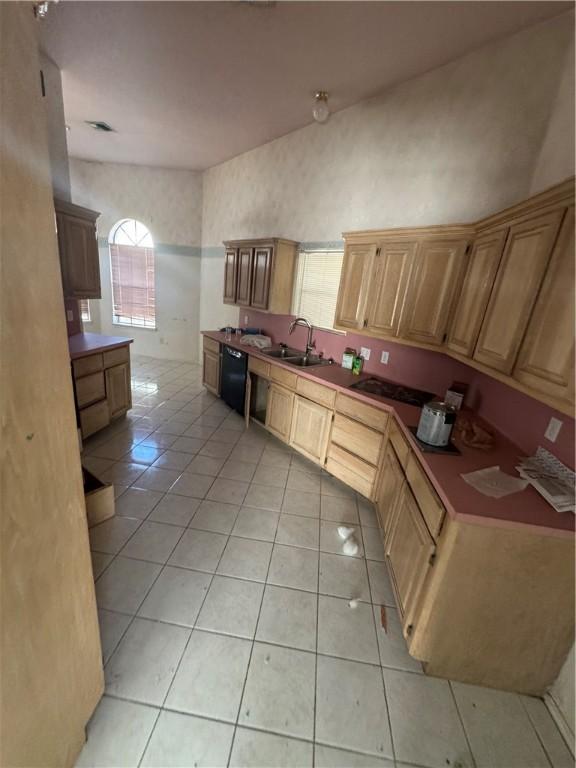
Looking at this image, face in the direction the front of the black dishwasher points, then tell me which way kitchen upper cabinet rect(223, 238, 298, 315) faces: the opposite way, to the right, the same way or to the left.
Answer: the same way

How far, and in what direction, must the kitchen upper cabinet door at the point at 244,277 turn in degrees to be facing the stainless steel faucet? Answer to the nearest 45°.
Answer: approximately 90° to its left

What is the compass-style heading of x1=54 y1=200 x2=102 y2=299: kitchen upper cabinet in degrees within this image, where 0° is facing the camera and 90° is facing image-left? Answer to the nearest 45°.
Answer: approximately 315°

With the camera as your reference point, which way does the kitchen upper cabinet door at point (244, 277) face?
facing the viewer and to the left of the viewer

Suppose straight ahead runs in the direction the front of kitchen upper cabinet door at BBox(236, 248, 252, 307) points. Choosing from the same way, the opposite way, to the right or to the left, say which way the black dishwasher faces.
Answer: the same way

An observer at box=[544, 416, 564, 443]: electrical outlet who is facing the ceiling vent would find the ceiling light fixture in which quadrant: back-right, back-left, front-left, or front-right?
front-right

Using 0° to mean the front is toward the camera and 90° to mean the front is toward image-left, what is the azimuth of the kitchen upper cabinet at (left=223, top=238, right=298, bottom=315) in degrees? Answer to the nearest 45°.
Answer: approximately 45°

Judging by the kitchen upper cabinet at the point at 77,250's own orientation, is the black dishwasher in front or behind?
in front

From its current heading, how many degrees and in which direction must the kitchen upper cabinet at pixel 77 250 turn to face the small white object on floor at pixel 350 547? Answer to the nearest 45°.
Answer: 0° — it already faces it

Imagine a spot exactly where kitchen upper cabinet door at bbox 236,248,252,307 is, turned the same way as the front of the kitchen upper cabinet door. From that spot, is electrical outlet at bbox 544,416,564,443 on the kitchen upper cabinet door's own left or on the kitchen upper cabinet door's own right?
on the kitchen upper cabinet door's own left

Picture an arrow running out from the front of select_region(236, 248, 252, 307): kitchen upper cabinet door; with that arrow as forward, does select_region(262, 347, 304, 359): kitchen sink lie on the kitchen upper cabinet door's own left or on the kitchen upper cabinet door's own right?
on the kitchen upper cabinet door's own left

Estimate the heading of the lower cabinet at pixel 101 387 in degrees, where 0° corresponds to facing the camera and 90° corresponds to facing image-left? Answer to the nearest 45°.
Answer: approximately 315°

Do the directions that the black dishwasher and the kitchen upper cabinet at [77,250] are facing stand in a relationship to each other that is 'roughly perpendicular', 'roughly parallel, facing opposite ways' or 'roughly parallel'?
roughly perpendicular

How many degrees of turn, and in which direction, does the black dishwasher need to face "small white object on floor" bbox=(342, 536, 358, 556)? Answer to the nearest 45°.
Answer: approximately 45° to its left

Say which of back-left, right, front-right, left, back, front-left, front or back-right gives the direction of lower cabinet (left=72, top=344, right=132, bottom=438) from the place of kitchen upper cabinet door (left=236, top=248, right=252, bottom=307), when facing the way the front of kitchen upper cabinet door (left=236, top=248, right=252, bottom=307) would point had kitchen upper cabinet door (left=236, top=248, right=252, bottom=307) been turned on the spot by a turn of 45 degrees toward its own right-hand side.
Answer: front-left

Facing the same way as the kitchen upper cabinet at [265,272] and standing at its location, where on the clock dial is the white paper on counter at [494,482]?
The white paper on counter is roughly at 10 o'clock from the kitchen upper cabinet.

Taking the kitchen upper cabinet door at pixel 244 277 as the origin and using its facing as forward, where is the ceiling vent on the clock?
The ceiling vent is roughly at 2 o'clock from the kitchen upper cabinet door.

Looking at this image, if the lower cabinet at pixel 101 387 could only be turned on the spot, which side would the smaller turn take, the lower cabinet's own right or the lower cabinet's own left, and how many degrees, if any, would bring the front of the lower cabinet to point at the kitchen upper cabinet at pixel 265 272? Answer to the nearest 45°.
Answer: approximately 45° to the lower cabinet's own left

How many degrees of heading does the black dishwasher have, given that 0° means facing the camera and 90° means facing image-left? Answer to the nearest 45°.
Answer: approximately 45°

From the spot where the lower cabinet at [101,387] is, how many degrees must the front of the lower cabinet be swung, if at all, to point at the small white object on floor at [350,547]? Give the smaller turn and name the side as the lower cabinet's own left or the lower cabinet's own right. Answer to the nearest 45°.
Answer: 0° — it already faces it
